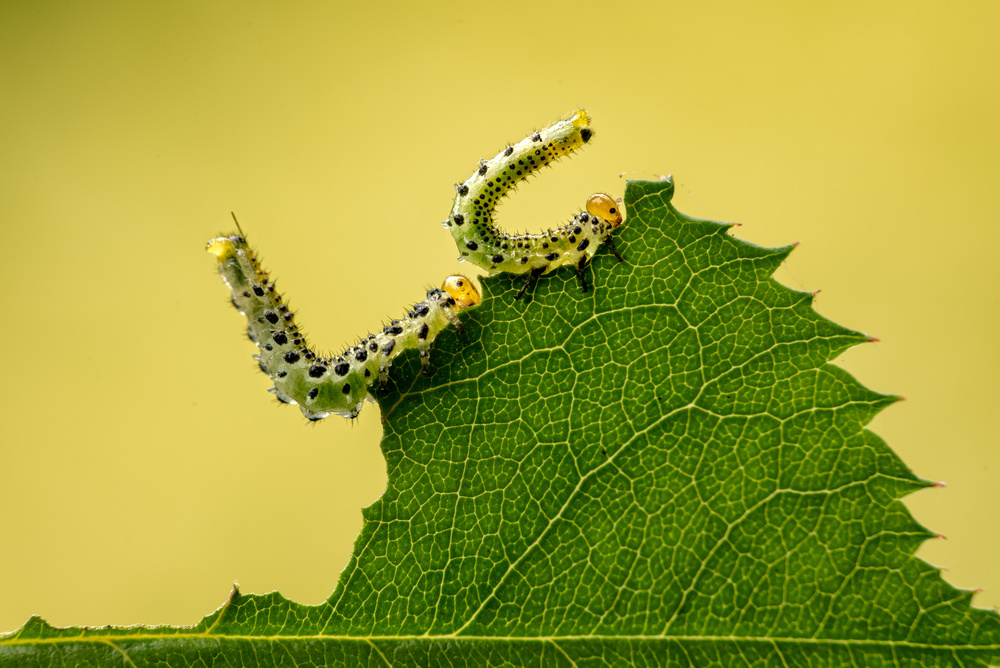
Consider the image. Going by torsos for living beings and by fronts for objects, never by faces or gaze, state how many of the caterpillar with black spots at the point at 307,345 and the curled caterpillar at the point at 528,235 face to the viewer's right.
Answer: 2

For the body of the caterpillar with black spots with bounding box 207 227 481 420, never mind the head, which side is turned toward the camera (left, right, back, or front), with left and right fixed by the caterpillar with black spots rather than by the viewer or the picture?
right

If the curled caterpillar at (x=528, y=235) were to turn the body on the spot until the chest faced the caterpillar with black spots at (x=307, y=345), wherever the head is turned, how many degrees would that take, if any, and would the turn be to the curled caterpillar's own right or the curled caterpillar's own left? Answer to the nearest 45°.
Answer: approximately 180°

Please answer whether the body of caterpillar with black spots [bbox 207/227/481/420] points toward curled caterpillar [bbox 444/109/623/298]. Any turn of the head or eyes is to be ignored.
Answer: yes

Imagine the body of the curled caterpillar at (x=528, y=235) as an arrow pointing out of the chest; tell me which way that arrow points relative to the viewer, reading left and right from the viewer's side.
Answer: facing to the right of the viewer
